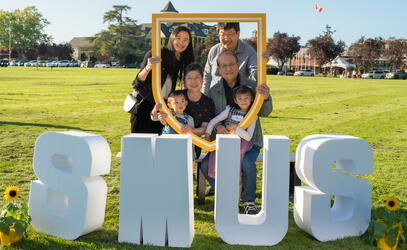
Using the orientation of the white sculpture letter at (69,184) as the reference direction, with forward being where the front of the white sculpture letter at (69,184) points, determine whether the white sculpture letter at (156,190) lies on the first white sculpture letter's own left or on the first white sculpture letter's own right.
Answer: on the first white sculpture letter's own left

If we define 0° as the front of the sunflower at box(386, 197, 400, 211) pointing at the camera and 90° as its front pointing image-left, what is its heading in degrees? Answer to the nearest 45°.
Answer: approximately 0°

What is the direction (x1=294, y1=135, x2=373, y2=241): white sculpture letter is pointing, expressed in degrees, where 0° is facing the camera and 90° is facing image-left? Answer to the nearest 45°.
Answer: approximately 315°

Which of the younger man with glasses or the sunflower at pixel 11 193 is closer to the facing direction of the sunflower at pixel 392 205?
the sunflower

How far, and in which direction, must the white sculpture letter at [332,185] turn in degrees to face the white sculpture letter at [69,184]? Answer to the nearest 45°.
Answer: approximately 135° to its right

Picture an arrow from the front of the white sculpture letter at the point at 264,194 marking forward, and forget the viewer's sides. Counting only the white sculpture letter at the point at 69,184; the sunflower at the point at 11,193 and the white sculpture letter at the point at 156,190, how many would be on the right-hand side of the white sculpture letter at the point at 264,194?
3

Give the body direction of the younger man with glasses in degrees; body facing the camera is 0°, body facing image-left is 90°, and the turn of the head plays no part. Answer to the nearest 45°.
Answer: approximately 0°

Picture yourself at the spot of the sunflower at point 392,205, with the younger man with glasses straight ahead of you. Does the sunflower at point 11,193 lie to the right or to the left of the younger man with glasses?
left
